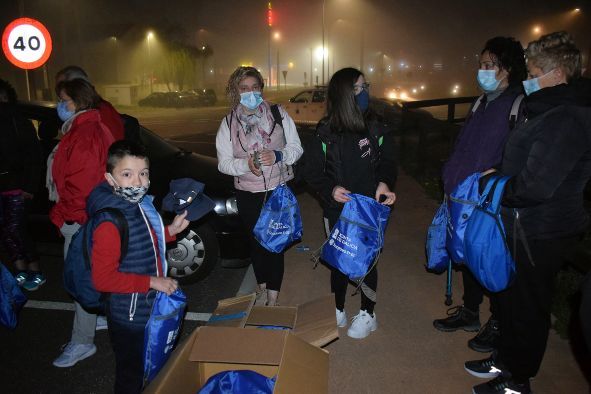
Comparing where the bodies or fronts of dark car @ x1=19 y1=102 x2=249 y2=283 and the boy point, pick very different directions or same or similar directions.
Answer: same or similar directions

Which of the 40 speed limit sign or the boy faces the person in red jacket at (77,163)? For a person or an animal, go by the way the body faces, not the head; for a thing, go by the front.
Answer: the 40 speed limit sign

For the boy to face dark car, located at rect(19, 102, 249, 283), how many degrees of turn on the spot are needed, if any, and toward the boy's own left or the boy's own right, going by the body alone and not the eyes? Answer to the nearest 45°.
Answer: approximately 135° to the boy's own left

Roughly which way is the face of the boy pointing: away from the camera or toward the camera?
toward the camera

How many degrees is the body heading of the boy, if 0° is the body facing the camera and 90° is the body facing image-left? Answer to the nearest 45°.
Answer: approximately 315°

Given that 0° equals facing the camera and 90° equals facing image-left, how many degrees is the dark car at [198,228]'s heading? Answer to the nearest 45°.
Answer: approximately 315°

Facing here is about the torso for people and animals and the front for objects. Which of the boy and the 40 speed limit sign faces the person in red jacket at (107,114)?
the 40 speed limit sign

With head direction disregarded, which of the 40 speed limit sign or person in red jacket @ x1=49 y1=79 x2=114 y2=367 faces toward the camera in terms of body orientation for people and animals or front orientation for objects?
the 40 speed limit sign

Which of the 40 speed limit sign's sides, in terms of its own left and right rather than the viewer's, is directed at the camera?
front

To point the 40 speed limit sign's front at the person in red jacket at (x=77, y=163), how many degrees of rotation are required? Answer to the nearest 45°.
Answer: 0° — it already faces them

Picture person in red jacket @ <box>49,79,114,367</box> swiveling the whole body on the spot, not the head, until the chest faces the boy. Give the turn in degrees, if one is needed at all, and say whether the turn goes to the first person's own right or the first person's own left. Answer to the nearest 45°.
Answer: approximately 90° to the first person's own left
